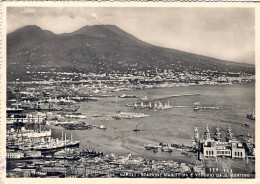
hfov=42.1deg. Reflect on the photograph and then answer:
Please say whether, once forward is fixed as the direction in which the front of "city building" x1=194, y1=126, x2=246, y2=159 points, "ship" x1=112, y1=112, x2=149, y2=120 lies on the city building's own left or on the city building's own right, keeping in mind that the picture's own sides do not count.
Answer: on the city building's own right

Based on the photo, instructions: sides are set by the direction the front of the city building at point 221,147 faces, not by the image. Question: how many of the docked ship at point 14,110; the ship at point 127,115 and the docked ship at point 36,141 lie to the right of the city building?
3
